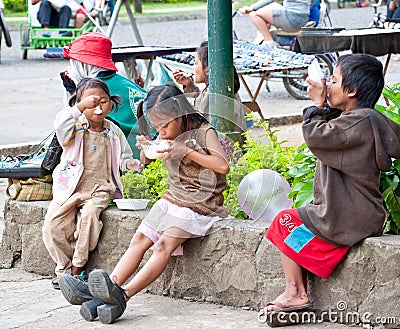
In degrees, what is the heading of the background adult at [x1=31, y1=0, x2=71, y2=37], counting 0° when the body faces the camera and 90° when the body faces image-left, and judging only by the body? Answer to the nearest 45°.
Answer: approximately 0°

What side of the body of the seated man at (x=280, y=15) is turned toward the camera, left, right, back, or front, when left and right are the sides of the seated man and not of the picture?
left

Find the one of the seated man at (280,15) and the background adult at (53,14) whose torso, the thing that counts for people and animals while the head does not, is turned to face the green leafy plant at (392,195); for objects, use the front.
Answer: the background adult

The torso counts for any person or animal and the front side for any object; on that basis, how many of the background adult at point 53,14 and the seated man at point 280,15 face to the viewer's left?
1

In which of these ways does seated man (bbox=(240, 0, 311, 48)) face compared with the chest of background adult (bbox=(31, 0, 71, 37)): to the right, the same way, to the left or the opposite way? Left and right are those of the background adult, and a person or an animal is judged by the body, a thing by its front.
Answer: to the right

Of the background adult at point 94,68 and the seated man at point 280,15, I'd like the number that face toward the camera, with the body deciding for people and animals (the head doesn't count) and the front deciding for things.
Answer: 0

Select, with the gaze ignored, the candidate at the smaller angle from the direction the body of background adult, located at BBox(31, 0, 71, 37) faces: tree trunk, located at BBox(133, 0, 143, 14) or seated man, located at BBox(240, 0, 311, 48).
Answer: the seated man

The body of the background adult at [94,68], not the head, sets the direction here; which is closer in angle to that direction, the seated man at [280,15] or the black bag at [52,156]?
the seated man

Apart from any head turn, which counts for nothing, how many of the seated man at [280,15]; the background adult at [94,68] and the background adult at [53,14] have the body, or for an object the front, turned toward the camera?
1
